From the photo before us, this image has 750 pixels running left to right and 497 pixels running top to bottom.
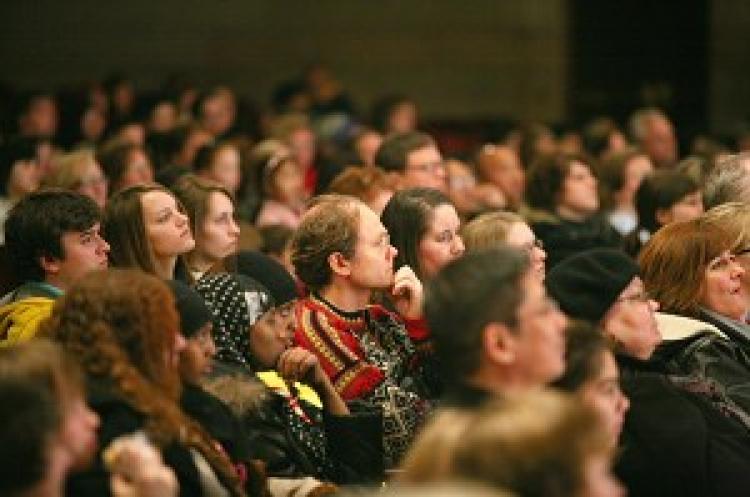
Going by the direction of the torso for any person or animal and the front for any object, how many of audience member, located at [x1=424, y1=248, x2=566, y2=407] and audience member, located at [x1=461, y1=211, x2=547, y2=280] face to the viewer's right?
2

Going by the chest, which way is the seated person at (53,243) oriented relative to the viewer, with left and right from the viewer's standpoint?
facing to the right of the viewer

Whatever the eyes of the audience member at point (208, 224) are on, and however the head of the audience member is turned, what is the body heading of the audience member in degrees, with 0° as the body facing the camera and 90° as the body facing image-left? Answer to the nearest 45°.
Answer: approximately 270°

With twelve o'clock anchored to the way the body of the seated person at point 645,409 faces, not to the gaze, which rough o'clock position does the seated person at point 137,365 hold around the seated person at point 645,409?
the seated person at point 137,365 is roughly at 5 o'clock from the seated person at point 645,409.

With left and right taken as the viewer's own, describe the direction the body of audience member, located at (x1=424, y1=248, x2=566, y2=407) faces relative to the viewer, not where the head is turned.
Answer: facing to the right of the viewer

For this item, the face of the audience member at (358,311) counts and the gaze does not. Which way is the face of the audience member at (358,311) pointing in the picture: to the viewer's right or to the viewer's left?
to the viewer's right

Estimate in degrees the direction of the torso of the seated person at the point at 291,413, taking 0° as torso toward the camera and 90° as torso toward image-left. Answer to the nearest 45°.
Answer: approximately 315°

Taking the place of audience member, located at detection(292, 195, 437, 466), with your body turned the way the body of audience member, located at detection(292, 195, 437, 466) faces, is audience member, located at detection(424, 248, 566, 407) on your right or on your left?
on your right

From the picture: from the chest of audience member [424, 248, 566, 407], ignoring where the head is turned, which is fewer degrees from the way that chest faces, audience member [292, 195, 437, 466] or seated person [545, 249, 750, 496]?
the seated person

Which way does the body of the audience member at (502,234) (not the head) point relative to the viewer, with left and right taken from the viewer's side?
facing to the right of the viewer

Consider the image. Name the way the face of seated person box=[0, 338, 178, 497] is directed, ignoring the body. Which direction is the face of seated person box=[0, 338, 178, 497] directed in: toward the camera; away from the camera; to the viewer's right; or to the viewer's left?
to the viewer's right

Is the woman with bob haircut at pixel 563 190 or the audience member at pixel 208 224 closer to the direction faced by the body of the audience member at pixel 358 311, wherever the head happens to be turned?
the woman with bob haircut
